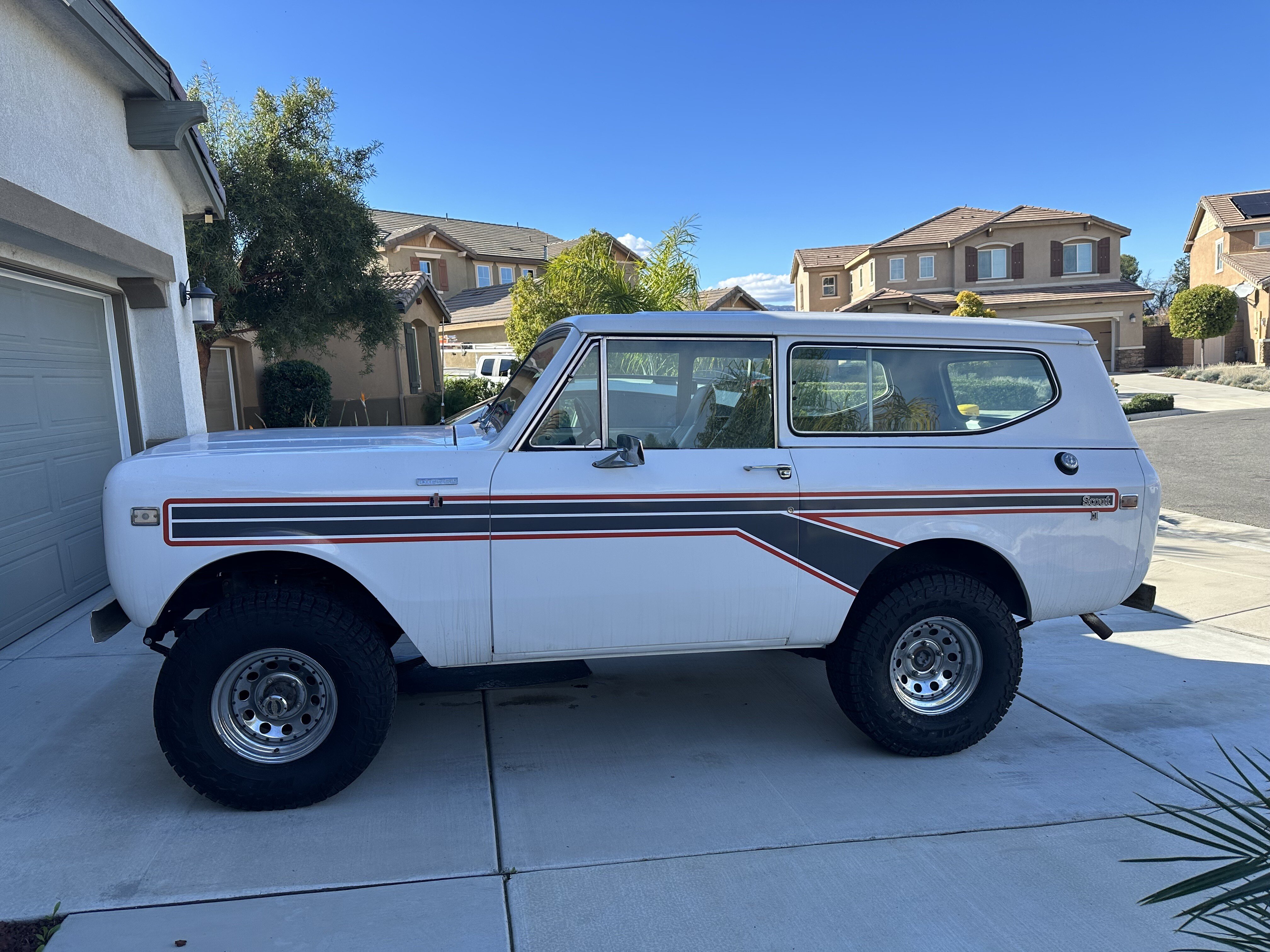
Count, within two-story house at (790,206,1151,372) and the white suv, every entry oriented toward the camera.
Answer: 1

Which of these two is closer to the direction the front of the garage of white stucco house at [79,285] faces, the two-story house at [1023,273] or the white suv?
the white suv

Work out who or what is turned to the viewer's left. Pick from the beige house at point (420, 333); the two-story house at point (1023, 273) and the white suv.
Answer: the white suv

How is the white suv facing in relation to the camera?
to the viewer's left

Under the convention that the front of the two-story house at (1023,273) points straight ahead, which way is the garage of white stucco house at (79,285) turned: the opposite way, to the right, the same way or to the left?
to the left

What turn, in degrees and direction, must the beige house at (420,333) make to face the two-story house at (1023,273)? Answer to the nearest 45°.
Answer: approximately 45° to its left

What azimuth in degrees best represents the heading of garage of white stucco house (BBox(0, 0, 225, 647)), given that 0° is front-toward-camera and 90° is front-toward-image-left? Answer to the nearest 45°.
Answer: approximately 315°

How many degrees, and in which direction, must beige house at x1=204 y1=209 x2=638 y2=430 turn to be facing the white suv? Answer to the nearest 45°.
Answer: approximately 45° to its right

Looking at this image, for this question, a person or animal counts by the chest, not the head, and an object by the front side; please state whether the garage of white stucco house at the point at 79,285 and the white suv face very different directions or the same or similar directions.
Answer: very different directions

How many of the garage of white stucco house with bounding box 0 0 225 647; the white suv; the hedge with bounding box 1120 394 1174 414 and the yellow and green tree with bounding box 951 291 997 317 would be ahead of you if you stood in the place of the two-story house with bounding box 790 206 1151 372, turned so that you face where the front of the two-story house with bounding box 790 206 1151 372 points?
4

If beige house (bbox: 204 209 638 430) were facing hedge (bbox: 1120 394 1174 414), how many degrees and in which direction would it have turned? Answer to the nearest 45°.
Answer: approximately 45° to its left

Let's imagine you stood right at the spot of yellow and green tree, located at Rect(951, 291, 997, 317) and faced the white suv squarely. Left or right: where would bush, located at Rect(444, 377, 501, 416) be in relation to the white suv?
right

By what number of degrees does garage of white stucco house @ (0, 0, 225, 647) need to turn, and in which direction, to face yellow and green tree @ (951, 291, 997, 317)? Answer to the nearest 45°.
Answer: approximately 90° to its left

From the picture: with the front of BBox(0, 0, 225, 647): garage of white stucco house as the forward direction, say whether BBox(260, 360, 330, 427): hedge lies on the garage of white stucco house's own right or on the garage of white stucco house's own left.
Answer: on the garage of white stucco house's own left
